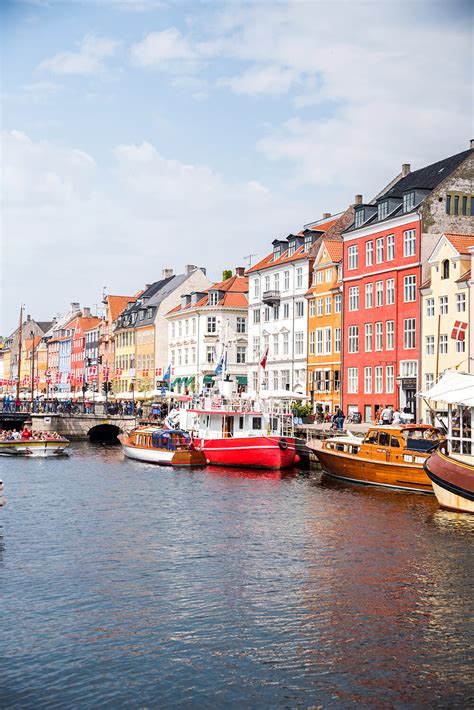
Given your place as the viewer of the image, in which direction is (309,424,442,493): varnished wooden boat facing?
facing away from the viewer and to the left of the viewer

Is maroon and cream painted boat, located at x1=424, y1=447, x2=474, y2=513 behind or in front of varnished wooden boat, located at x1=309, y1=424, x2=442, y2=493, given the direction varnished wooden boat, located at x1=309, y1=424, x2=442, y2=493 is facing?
behind
